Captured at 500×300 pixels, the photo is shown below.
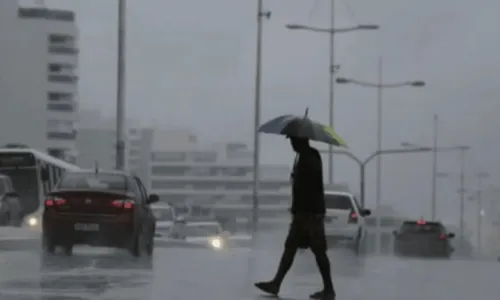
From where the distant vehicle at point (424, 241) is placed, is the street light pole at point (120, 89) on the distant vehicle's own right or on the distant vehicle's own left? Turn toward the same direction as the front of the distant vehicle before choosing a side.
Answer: on the distant vehicle's own left

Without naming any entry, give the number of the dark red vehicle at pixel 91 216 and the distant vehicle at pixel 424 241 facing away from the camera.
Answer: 2

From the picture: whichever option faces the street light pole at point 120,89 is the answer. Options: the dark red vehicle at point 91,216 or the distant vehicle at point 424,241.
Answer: the dark red vehicle at point 91,216

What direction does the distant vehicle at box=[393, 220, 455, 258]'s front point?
away from the camera

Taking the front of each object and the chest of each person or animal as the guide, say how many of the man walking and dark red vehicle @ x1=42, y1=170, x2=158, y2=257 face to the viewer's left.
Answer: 1

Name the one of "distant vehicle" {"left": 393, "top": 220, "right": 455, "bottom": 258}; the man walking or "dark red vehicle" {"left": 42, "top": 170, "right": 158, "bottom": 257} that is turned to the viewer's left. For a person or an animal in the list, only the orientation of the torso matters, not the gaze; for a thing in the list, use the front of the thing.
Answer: the man walking

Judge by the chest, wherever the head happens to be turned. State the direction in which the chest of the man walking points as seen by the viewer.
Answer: to the viewer's left

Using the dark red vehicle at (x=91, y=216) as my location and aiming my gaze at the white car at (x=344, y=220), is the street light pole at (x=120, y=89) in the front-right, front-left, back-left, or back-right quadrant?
front-left

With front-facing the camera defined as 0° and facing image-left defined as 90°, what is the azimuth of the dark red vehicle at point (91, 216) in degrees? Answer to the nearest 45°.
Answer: approximately 180°

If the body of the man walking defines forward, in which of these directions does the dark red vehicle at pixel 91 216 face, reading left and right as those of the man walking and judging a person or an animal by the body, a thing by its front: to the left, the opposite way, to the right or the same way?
to the right

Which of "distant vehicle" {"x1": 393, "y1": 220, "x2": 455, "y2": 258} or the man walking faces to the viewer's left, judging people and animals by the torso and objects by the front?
the man walking

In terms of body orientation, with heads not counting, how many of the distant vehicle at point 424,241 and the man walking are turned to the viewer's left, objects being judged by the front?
1

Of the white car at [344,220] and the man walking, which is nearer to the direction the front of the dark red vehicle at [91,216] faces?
the white car
